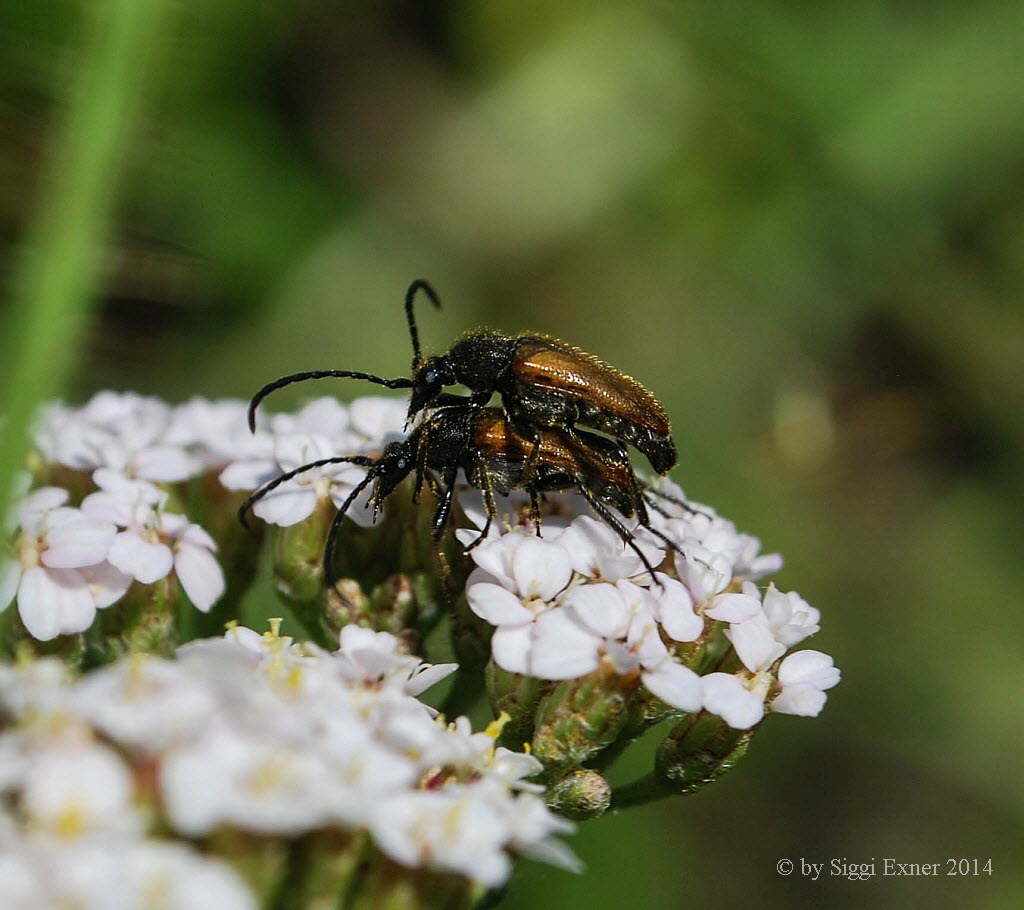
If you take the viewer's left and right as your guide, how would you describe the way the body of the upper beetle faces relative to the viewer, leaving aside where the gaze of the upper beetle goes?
facing to the left of the viewer

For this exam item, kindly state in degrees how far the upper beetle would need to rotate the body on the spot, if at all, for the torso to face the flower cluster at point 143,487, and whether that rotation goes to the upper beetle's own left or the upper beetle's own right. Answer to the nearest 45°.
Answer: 0° — it already faces it

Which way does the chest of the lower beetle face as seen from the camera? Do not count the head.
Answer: to the viewer's left
